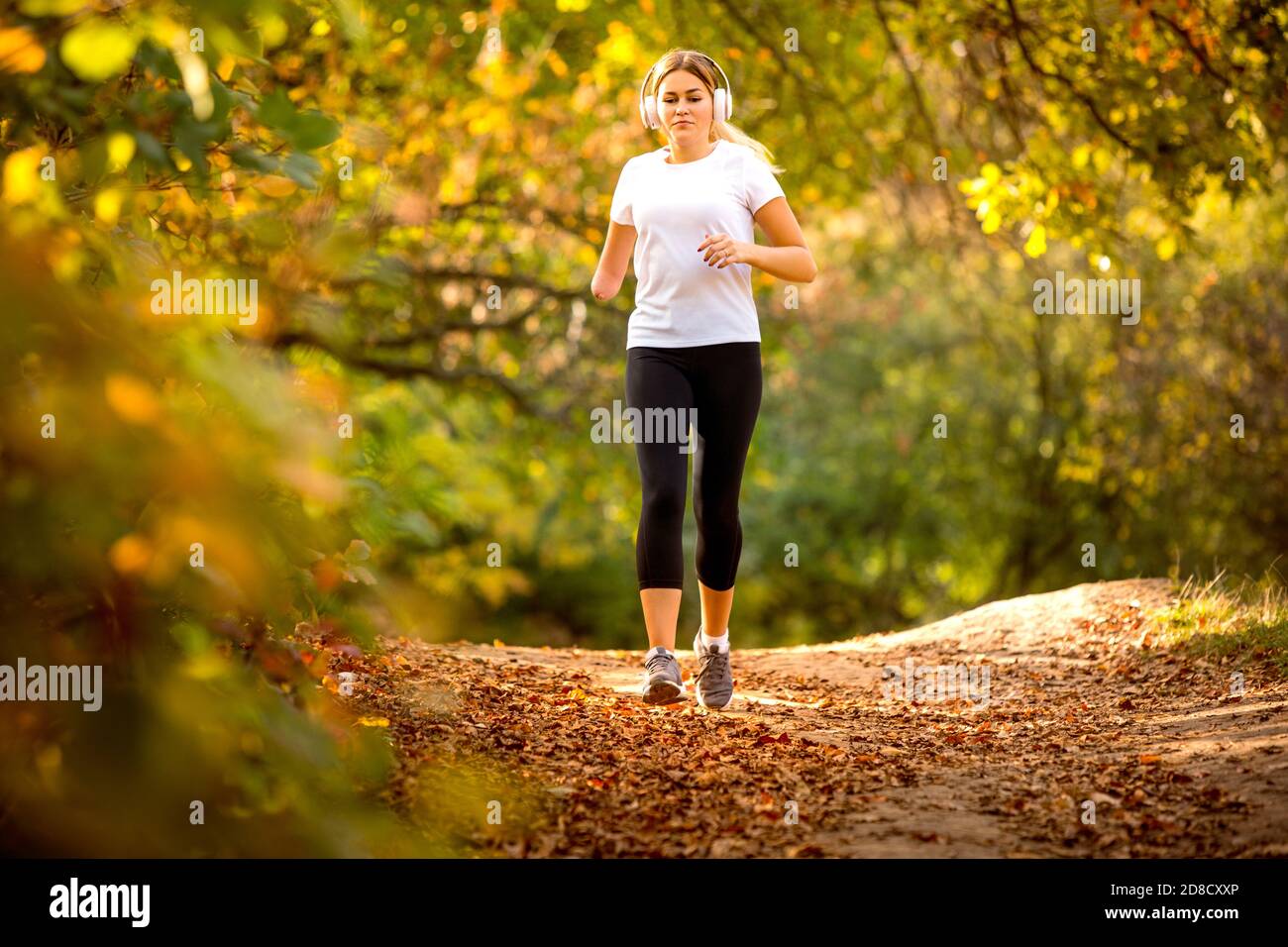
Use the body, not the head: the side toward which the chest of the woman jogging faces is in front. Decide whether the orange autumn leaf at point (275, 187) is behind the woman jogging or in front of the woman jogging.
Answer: in front

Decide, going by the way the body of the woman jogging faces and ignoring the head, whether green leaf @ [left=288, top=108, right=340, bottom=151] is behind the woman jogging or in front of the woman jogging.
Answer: in front

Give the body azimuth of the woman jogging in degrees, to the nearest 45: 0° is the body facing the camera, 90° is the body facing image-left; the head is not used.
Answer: approximately 0°
